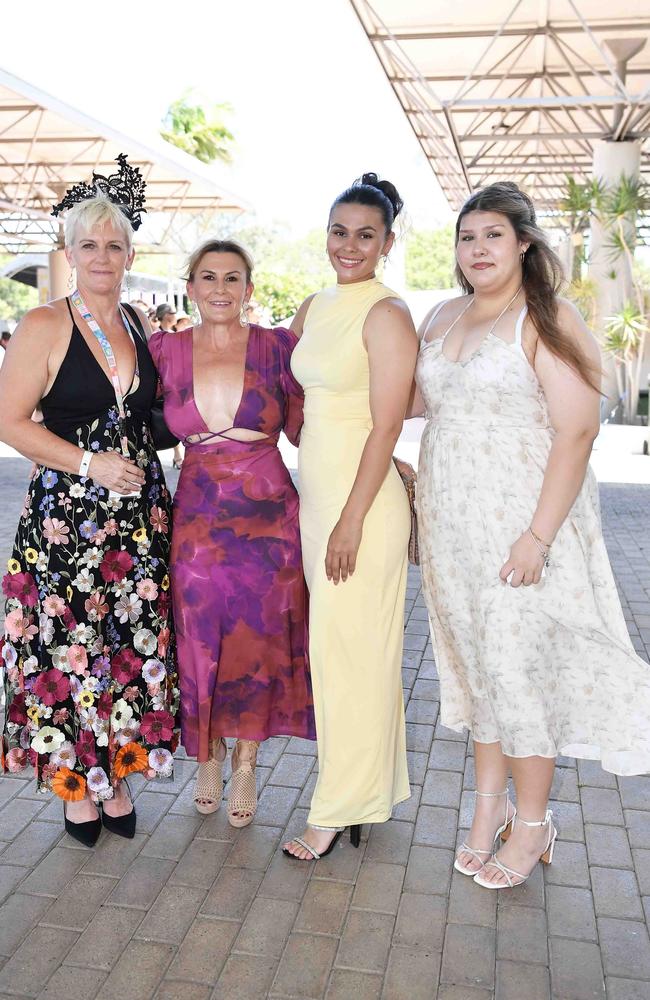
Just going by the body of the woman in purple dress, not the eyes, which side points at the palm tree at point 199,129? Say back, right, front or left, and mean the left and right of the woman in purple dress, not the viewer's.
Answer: back

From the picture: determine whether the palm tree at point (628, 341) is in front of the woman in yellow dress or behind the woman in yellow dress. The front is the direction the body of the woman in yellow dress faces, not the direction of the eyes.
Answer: behind

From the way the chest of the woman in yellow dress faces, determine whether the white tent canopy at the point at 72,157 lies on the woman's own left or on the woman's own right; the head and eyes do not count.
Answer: on the woman's own right

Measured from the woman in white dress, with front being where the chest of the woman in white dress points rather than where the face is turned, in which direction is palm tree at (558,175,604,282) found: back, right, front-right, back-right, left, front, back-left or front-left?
back-right

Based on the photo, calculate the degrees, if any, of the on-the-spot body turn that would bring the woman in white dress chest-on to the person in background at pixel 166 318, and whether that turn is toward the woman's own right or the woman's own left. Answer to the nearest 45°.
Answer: approximately 90° to the woman's own right

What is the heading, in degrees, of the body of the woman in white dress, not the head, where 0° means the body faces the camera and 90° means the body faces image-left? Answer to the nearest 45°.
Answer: approximately 45°

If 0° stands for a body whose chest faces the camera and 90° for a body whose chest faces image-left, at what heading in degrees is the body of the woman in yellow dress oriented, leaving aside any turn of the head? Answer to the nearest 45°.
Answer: approximately 45°

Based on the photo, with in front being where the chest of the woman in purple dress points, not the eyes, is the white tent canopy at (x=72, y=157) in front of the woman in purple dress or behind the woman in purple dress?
behind

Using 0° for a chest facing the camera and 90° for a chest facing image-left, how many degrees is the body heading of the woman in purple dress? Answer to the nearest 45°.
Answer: approximately 0°
